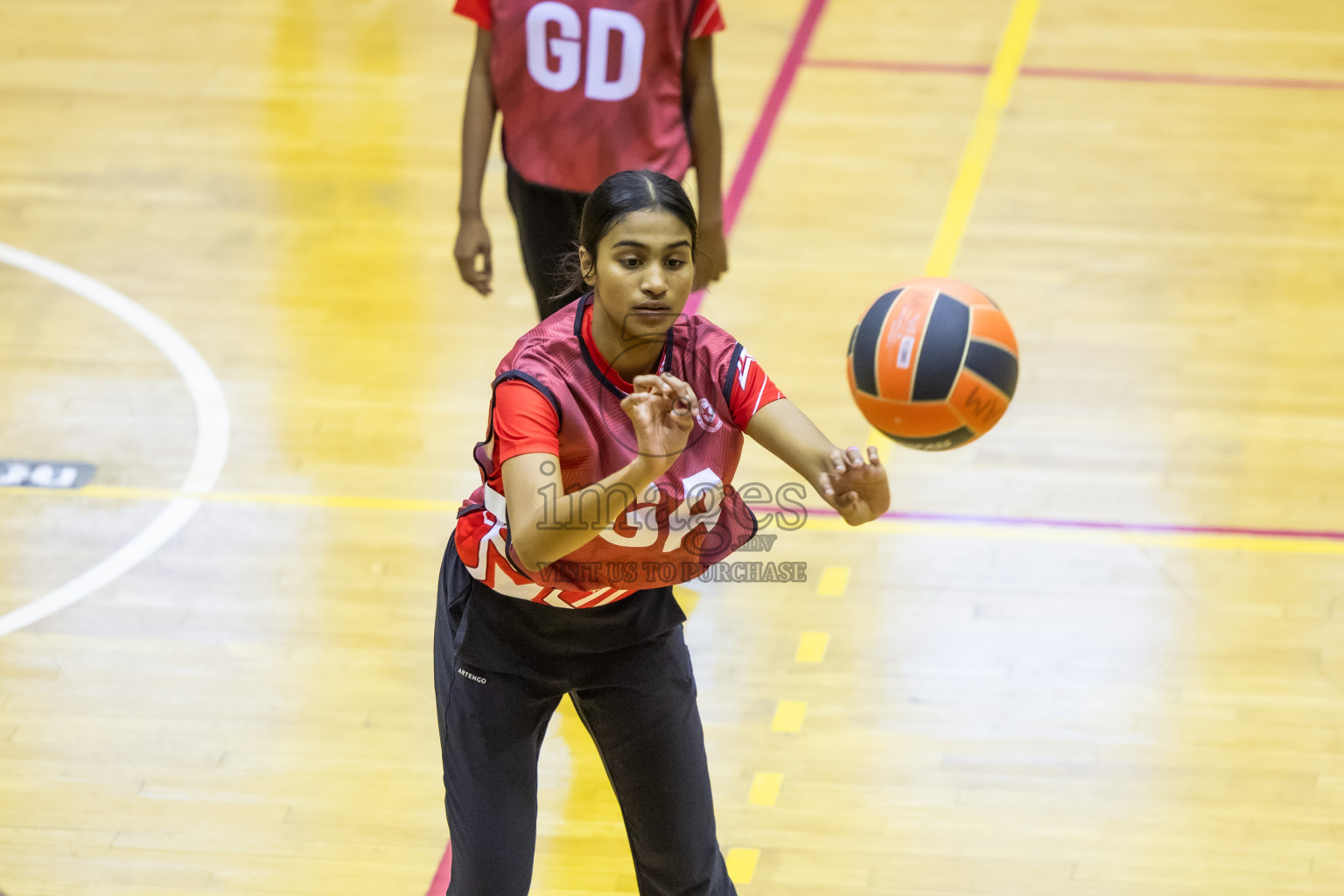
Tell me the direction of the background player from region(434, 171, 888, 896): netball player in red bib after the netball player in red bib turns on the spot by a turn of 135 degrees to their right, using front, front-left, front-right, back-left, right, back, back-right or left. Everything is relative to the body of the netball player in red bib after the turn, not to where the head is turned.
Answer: right

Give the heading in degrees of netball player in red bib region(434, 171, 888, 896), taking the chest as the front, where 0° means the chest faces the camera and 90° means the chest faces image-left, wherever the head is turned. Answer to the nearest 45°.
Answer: approximately 315°
